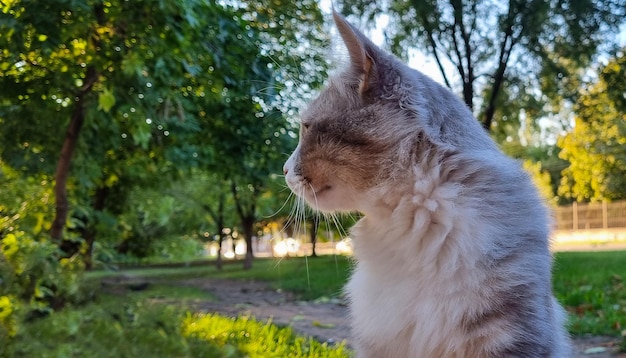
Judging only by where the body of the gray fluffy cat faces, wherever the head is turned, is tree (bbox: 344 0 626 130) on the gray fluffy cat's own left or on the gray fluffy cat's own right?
on the gray fluffy cat's own right

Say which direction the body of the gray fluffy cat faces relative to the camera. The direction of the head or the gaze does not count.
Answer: to the viewer's left

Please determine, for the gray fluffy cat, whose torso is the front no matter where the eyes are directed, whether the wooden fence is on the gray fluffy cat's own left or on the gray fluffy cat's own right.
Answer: on the gray fluffy cat's own right
